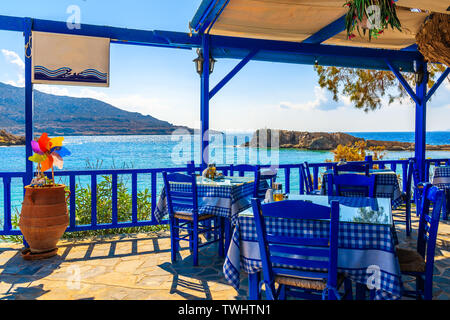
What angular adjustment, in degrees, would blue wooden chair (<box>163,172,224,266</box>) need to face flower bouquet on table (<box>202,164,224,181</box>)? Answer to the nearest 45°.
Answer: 0° — it already faces it

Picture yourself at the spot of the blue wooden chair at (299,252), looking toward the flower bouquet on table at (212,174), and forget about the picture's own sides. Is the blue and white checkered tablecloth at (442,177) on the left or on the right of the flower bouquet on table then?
right

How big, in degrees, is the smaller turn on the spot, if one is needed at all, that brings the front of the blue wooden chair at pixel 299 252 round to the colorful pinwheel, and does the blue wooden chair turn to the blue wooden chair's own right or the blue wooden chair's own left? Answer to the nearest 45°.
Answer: approximately 45° to the blue wooden chair's own left

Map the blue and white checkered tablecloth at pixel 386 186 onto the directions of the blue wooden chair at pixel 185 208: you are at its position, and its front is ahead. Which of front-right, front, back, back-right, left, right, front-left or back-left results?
front-right

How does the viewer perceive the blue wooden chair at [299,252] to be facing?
facing away from the viewer

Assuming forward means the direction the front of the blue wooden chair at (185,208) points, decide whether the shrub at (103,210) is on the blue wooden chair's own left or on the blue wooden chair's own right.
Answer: on the blue wooden chair's own left

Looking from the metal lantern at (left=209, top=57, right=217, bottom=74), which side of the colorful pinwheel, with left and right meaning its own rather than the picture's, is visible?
left

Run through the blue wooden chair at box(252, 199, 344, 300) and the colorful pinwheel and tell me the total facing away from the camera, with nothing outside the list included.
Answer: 1

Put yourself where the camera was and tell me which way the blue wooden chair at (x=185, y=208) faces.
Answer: facing away from the viewer and to the right of the viewer
